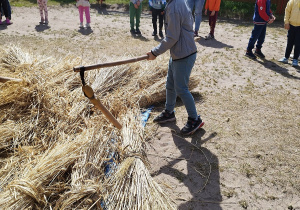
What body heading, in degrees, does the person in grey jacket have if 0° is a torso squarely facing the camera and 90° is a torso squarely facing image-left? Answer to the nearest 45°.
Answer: approximately 90°

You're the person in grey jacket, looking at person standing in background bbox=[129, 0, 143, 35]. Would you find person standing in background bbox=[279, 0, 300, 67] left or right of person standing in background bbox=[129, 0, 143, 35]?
right

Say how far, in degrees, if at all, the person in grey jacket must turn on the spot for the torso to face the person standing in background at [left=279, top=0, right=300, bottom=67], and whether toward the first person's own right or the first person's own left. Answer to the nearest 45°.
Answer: approximately 135° to the first person's own right

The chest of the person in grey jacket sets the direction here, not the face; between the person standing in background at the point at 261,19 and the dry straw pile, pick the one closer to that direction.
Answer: the dry straw pile

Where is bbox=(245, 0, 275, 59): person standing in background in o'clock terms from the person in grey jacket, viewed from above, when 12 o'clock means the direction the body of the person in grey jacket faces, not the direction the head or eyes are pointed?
The person standing in background is roughly at 4 o'clock from the person in grey jacket.

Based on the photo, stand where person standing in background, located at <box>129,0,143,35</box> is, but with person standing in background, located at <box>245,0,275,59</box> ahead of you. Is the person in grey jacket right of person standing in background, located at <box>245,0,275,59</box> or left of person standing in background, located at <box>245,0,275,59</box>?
right

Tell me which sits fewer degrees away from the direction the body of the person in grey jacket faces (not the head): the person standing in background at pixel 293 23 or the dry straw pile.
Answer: the dry straw pile

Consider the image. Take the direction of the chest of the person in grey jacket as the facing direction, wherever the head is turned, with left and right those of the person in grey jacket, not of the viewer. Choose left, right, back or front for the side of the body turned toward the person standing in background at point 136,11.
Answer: right
